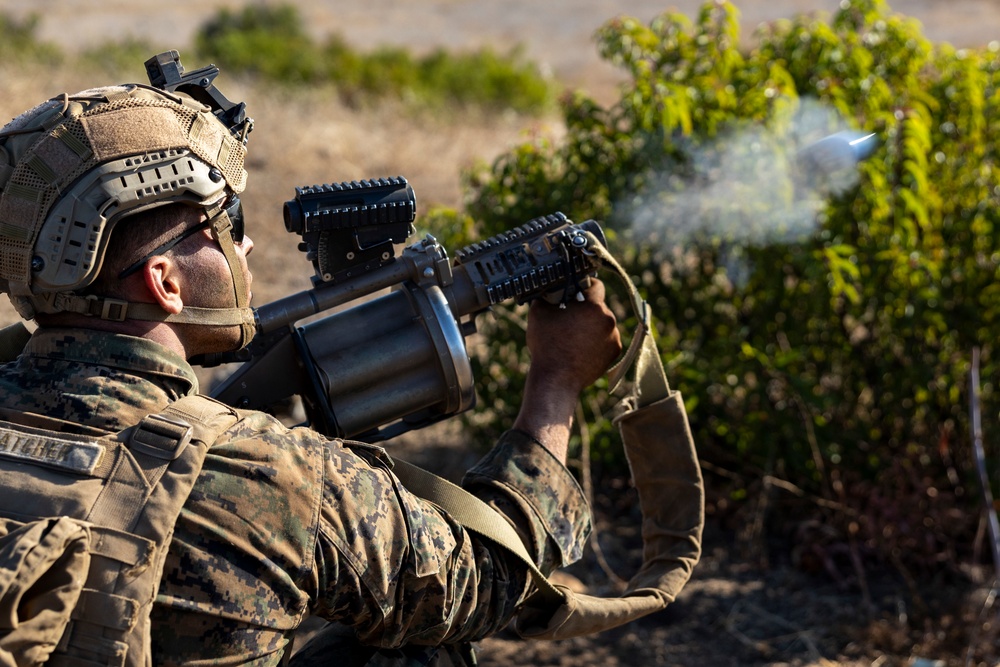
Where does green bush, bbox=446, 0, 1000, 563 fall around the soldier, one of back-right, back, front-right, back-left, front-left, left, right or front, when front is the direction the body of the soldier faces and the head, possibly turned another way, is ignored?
front

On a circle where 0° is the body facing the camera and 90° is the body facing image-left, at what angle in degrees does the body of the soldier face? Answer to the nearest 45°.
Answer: approximately 225°

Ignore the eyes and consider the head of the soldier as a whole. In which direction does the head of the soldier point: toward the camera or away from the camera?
away from the camera
